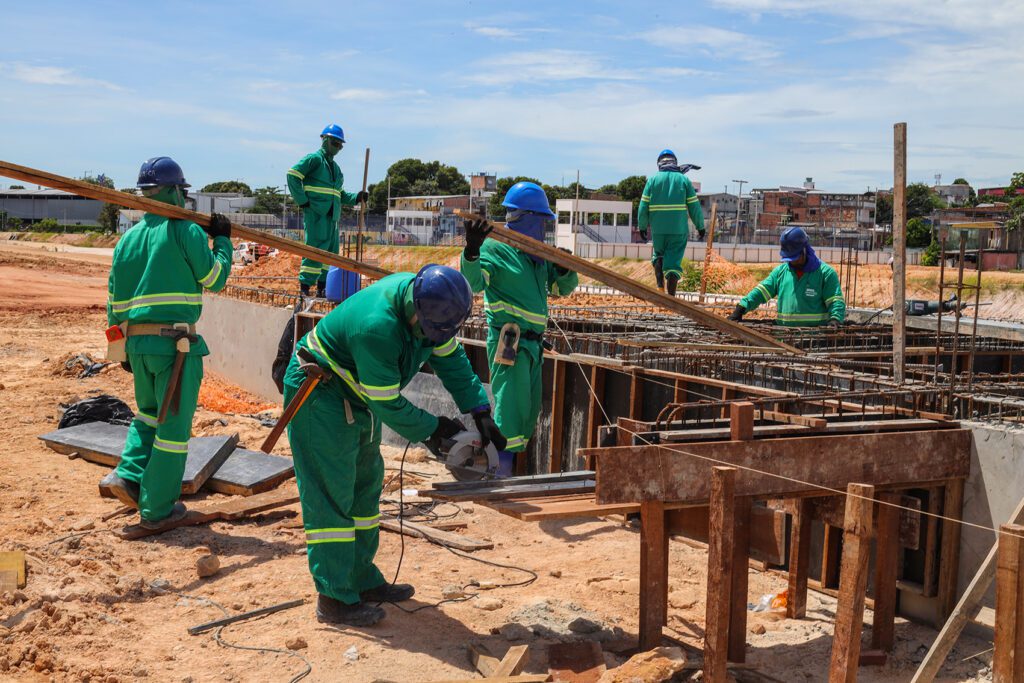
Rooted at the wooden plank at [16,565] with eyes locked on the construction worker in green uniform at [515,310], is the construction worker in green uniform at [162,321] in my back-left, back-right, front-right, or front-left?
front-left

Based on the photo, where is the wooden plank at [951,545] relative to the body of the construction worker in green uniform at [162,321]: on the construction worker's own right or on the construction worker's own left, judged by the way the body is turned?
on the construction worker's own right

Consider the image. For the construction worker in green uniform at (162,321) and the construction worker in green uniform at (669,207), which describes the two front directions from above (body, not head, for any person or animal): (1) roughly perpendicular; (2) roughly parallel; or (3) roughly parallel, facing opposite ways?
roughly parallel

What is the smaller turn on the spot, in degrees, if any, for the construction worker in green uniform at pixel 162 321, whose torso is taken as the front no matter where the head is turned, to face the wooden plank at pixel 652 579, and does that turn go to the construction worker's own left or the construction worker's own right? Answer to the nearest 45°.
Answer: approximately 90° to the construction worker's own right

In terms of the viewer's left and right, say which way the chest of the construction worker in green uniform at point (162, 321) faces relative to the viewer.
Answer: facing away from the viewer and to the right of the viewer

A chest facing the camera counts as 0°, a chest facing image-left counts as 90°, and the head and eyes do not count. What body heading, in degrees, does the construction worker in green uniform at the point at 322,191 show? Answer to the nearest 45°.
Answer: approximately 315°

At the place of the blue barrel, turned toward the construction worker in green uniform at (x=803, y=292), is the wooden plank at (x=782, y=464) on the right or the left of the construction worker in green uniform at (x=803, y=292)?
right
